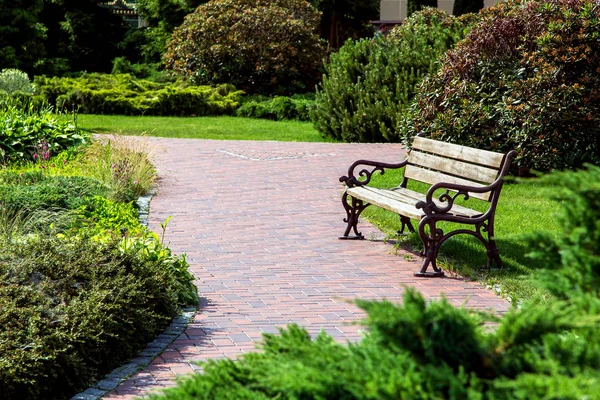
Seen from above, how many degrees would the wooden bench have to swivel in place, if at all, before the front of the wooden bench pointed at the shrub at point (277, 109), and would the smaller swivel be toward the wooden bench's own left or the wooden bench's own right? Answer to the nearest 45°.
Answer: approximately 135° to the wooden bench's own right

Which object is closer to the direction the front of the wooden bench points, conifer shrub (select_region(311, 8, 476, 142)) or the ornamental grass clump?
the ornamental grass clump

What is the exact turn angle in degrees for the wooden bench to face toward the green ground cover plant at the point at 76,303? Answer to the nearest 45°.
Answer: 0° — it already faces it

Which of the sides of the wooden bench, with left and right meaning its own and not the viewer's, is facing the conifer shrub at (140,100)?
right

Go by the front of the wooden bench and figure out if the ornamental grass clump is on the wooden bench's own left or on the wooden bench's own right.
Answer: on the wooden bench's own right

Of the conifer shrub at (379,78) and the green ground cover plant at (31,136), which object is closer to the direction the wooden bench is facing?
the green ground cover plant

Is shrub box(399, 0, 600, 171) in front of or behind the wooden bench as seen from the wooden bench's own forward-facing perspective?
behind

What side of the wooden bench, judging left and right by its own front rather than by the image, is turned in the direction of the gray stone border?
front

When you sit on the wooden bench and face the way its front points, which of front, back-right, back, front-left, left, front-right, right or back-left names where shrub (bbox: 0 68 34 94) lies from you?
right

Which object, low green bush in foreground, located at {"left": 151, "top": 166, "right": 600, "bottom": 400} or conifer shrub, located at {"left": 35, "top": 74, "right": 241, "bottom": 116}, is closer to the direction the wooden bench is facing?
the low green bush in foreground

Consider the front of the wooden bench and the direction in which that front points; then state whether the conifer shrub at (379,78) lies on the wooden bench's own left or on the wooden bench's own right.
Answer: on the wooden bench's own right

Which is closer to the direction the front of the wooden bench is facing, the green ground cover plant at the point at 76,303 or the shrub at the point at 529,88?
the green ground cover plant

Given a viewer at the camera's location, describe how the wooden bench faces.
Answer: facing the viewer and to the left of the viewer
